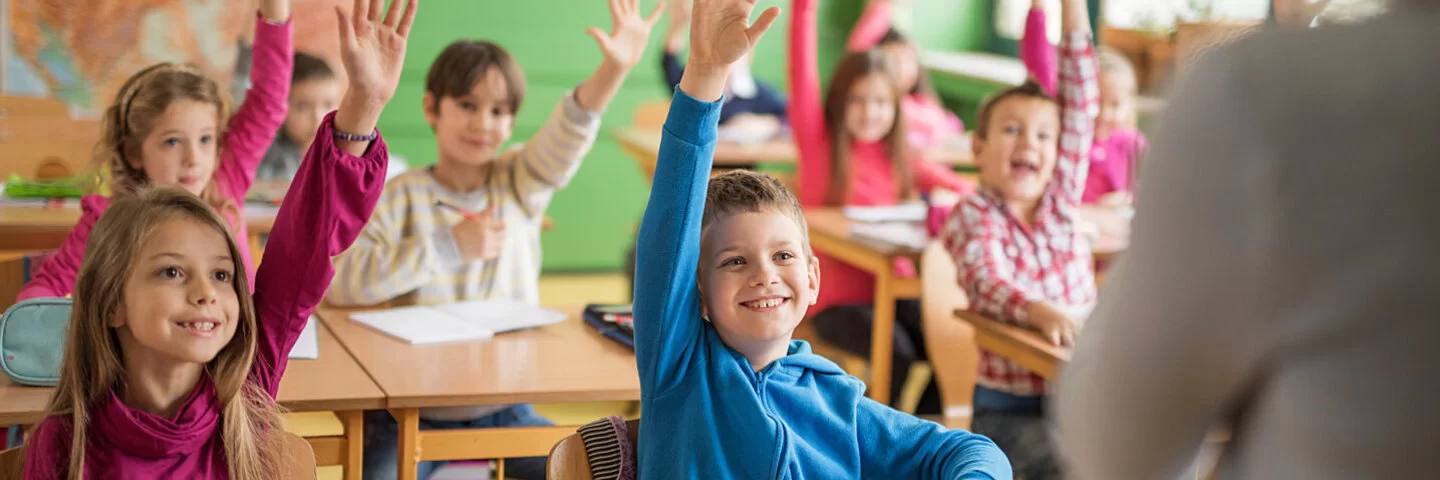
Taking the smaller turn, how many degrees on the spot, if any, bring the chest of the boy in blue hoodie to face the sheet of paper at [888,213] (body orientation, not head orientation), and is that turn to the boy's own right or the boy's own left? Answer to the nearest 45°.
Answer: approximately 180°

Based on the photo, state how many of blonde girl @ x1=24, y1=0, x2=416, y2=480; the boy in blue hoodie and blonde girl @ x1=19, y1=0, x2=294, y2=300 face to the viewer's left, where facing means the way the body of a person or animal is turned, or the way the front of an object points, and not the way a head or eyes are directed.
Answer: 0

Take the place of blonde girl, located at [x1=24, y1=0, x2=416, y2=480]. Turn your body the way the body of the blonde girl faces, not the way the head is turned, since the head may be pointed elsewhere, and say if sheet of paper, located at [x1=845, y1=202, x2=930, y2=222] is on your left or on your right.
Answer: on your left

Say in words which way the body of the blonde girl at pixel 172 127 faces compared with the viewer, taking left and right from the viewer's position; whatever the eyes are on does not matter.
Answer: facing the viewer and to the right of the viewer

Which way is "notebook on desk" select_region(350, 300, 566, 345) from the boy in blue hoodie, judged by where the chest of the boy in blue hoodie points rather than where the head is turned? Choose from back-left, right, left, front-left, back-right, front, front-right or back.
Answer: back-right

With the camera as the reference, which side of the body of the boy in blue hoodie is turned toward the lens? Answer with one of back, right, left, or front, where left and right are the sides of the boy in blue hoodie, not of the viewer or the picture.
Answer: front

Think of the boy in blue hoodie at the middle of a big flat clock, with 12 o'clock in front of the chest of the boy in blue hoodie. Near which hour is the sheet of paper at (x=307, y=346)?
The sheet of paper is roughly at 4 o'clock from the boy in blue hoodie.

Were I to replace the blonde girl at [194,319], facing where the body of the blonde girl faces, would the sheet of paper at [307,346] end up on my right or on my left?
on my left

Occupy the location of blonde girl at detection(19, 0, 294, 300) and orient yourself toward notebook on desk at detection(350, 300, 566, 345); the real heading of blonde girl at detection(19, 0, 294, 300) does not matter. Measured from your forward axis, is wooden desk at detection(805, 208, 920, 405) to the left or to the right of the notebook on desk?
left
